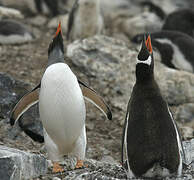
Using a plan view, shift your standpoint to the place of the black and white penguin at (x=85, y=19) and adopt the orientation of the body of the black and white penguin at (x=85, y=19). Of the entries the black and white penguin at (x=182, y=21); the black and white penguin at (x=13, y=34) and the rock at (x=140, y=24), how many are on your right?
1

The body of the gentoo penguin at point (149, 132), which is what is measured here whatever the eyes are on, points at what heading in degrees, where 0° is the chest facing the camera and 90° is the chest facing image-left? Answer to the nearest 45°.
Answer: approximately 180°

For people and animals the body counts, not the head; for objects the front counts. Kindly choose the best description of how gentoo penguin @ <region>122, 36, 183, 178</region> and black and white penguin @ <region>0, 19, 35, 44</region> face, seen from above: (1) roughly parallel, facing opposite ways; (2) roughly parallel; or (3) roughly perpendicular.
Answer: roughly perpendicular

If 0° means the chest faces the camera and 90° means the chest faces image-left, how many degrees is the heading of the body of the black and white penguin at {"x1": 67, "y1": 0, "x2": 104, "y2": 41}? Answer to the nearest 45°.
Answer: approximately 315°

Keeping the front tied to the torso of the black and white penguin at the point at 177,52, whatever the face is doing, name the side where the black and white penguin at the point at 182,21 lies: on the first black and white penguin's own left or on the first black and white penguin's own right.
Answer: on the first black and white penguin's own right

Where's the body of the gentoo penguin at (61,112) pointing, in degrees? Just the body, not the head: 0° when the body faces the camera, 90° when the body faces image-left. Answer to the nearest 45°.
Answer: approximately 0°

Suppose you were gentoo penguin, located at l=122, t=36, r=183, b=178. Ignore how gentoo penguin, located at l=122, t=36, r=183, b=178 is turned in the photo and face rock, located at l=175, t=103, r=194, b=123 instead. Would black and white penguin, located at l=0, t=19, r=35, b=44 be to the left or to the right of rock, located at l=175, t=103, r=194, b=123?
left

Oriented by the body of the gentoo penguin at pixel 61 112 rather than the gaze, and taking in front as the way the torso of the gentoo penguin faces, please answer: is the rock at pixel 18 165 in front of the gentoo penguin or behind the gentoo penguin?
in front

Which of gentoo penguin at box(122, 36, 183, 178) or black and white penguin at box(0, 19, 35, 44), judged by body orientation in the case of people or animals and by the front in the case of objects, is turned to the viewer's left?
the black and white penguin

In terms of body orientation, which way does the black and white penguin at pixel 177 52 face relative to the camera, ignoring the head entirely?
to the viewer's left

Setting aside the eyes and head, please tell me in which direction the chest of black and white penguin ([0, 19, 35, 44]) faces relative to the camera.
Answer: to the viewer's left

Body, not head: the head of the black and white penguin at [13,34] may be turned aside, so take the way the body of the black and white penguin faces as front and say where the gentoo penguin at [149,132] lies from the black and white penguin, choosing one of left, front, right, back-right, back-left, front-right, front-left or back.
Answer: left

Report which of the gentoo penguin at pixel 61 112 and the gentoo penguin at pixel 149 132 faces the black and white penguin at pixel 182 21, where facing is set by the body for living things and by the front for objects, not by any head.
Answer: the gentoo penguin at pixel 149 132
